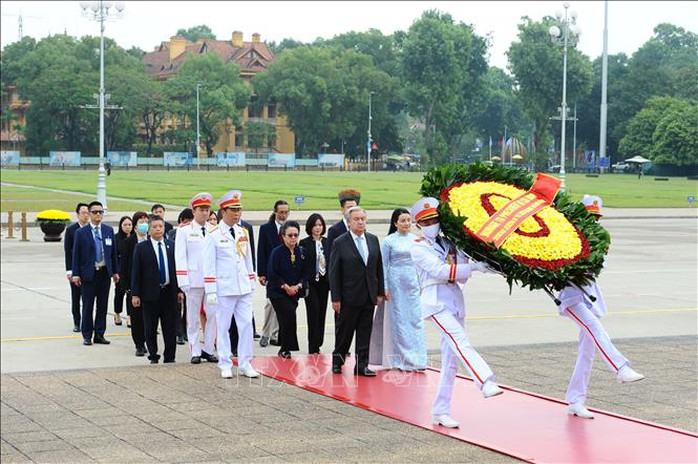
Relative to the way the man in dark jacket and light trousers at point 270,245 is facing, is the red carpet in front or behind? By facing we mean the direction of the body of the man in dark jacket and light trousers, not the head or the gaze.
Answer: in front

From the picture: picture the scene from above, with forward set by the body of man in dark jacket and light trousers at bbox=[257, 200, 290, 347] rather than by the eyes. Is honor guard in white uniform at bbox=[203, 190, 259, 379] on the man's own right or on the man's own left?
on the man's own right

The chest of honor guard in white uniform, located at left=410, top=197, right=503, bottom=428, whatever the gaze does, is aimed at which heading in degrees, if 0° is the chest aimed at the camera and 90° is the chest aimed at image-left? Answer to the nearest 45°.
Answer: approximately 315°

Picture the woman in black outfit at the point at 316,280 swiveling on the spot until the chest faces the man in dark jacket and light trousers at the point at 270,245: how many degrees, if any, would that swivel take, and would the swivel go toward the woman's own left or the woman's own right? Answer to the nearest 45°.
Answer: approximately 180°

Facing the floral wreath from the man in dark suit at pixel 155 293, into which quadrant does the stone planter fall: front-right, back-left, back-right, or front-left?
back-left

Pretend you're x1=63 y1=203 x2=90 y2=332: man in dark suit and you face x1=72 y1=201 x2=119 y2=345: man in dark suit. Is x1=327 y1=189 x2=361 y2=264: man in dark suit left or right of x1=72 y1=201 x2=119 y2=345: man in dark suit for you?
left

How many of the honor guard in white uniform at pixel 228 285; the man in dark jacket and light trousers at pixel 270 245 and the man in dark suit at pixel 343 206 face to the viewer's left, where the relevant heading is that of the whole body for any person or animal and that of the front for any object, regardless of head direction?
0

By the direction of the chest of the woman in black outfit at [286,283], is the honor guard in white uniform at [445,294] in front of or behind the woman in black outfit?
in front

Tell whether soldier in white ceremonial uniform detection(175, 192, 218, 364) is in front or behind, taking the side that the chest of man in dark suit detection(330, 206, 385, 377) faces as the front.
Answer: behind

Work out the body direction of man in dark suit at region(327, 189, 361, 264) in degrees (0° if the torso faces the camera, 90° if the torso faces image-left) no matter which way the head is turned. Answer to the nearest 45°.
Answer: approximately 315°

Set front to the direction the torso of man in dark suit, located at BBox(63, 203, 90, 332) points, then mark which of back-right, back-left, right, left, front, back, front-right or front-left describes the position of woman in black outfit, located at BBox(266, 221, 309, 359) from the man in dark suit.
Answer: front
